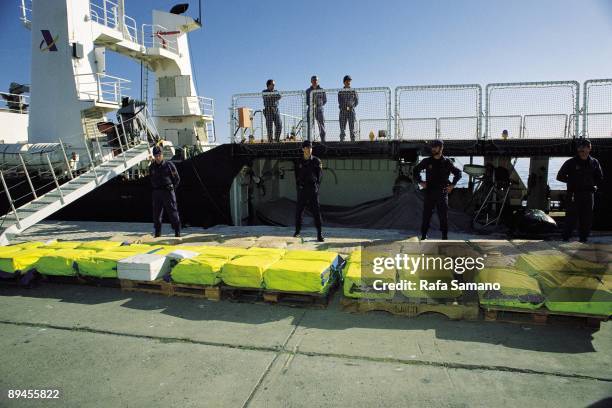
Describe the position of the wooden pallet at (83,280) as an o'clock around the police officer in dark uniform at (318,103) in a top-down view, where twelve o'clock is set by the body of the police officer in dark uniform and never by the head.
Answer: The wooden pallet is roughly at 1 o'clock from the police officer in dark uniform.

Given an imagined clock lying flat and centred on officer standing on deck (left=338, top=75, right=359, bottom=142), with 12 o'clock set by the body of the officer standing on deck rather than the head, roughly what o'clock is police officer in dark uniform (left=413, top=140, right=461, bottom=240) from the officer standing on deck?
The police officer in dark uniform is roughly at 11 o'clock from the officer standing on deck.

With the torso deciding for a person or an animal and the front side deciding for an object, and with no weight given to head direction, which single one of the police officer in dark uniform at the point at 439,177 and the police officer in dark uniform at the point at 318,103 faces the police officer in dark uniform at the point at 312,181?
the police officer in dark uniform at the point at 318,103

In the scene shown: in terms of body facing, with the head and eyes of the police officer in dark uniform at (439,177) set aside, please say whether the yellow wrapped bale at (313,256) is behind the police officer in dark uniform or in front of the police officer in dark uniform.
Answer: in front

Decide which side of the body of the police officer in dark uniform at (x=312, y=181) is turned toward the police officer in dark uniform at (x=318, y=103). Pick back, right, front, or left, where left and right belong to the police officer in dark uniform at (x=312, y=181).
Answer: back

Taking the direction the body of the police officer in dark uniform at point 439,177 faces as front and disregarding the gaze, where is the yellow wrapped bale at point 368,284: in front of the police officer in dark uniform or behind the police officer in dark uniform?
in front

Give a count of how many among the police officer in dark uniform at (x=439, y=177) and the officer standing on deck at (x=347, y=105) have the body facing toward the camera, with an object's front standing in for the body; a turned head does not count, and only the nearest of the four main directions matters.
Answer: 2

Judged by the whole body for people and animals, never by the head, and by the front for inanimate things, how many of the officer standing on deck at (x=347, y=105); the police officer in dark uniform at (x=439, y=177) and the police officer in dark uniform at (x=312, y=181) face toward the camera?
3

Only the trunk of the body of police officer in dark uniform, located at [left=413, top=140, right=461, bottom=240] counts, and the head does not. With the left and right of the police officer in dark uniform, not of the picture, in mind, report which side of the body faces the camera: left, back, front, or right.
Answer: front

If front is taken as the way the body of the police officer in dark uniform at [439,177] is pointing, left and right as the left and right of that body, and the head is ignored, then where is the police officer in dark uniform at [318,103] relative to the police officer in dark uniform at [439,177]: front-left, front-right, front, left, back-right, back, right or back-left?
back-right

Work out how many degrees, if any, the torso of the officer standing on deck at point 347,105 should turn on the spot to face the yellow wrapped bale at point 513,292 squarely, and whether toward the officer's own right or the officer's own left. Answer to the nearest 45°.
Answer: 0° — they already face it

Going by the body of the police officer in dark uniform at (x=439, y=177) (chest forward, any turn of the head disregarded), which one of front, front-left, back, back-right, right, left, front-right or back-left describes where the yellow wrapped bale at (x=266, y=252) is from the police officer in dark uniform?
front-right

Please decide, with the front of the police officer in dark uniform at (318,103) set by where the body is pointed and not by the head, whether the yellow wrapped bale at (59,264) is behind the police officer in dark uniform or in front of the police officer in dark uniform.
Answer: in front
